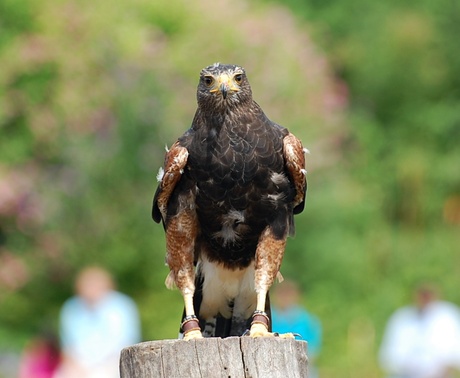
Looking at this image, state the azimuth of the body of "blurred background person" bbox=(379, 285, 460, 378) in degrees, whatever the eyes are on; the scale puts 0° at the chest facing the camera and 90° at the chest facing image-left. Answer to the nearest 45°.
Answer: approximately 0°

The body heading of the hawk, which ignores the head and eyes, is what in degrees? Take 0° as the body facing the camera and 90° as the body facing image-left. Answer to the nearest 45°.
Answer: approximately 0°

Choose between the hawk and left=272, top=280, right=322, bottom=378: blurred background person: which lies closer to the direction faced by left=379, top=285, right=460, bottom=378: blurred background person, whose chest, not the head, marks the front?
the hawk

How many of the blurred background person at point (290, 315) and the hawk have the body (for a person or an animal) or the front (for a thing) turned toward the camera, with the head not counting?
2
